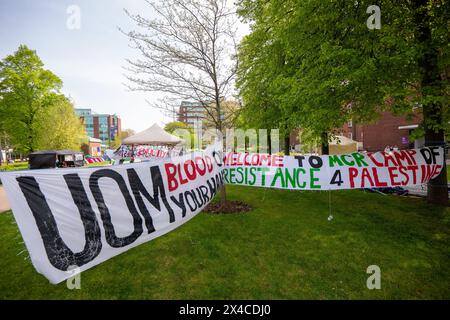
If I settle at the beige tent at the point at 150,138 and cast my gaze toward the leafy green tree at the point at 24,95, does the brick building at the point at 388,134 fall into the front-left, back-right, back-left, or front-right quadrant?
back-right

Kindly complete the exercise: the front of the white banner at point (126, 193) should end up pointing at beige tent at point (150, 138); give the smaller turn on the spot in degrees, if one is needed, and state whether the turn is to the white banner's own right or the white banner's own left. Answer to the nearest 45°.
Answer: approximately 135° to the white banner's own left

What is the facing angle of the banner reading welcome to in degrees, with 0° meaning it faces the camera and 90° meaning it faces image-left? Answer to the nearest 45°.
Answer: approximately 0°

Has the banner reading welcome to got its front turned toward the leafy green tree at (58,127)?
no

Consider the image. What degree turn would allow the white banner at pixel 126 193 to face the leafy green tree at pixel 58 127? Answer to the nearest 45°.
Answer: approximately 180°

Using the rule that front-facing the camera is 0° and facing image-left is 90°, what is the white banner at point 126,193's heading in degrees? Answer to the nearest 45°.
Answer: approximately 315°
